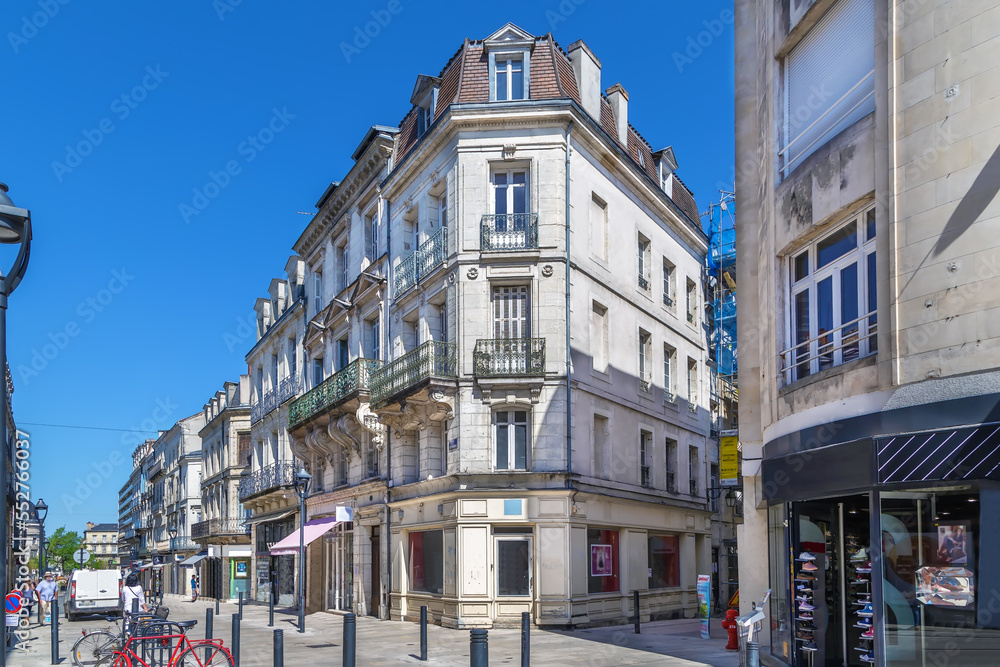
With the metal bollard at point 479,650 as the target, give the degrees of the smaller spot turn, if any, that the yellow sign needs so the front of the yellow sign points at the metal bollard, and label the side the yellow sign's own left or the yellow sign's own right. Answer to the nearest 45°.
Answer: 0° — it already faces it

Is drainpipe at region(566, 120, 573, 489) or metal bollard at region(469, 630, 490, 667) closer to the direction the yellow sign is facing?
the metal bollard

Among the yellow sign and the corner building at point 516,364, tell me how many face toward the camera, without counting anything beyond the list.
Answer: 2
